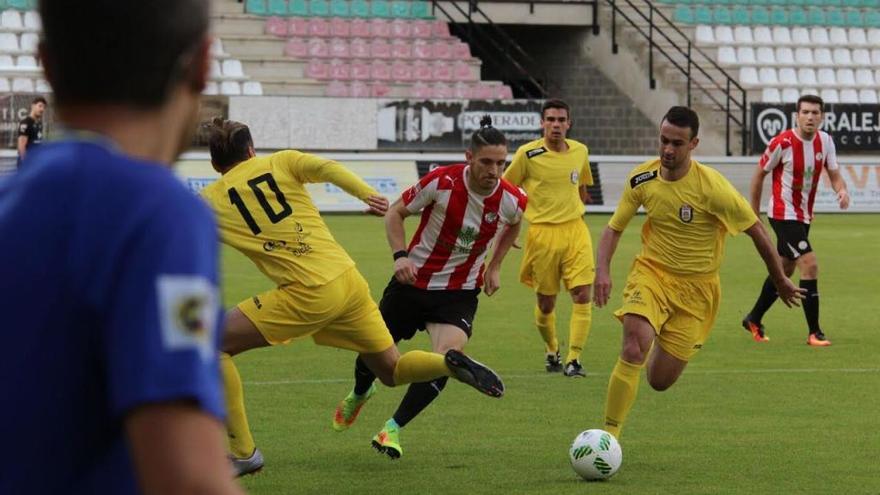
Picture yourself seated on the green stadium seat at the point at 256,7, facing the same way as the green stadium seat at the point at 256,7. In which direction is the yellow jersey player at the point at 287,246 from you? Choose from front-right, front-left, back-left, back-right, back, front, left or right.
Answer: front

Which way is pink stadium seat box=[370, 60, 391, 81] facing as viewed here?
toward the camera

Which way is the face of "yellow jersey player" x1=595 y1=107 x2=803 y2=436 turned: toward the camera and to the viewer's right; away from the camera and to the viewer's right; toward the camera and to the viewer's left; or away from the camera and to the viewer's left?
toward the camera and to the viewer's left

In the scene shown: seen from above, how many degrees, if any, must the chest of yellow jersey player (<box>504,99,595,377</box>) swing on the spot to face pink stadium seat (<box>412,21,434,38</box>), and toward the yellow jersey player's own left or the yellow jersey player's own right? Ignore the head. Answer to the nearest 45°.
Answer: approximately 180°

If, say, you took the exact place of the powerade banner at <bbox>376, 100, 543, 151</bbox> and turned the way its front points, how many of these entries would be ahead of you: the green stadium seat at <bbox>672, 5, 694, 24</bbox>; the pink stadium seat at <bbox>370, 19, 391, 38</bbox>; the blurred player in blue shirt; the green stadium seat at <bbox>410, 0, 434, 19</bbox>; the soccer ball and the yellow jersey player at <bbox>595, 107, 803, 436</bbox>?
3

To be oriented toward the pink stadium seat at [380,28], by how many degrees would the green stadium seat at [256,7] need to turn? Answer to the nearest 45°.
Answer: approximately 90° to its left

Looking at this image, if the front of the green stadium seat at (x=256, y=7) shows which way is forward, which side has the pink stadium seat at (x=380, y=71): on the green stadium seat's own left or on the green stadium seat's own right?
on the green stadium seat's own left

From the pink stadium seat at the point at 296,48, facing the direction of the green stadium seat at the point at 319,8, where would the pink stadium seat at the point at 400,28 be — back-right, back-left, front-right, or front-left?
front-right

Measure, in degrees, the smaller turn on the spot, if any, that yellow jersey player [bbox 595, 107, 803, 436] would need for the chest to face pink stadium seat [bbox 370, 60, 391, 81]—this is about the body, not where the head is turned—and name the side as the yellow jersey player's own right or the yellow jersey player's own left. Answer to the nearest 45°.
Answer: approximately 135° to the yellow jersey player's own right

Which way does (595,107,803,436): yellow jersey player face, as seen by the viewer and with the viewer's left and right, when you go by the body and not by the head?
facing the viewer and to the left of the viewer

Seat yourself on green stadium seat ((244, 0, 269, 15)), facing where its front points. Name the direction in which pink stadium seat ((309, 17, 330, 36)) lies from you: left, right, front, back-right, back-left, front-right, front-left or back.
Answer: left

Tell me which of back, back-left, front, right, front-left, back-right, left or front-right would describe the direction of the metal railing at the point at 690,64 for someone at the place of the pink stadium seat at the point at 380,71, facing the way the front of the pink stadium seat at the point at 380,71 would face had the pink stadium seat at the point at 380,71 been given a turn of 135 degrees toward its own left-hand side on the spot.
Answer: front-right

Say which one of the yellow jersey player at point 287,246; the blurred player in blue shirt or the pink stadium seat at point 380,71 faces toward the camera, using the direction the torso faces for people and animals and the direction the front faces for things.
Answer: the pink stadium seat

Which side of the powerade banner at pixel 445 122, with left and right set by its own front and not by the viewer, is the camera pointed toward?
front

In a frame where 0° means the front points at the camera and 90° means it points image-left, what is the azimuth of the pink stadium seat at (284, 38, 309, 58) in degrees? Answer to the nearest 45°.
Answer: approximately 0°

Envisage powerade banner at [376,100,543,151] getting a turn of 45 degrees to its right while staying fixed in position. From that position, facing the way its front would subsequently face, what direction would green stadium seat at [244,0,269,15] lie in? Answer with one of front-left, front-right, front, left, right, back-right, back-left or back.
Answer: right

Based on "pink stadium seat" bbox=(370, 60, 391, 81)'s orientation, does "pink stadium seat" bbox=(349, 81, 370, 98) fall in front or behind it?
in front

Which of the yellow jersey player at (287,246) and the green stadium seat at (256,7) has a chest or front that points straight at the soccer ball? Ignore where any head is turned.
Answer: the green stadium seat

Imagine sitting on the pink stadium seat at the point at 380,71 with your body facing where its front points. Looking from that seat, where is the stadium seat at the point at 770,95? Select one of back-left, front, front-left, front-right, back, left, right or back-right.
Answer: left
